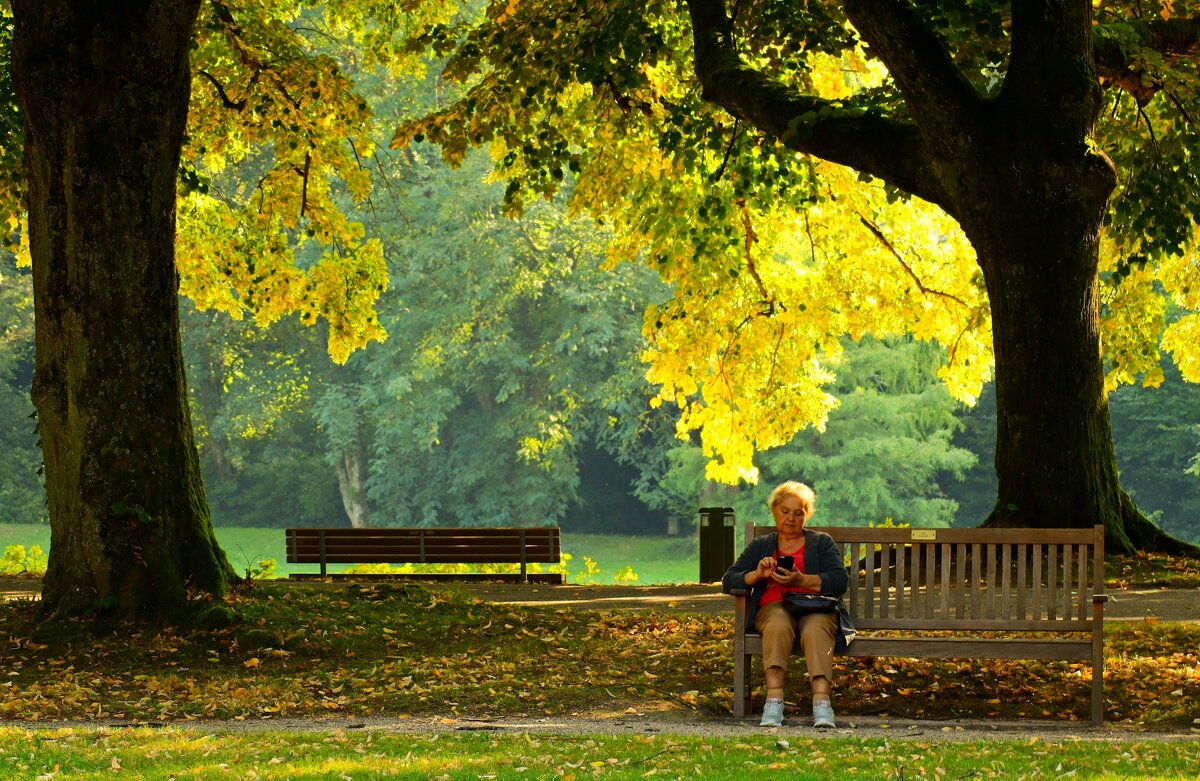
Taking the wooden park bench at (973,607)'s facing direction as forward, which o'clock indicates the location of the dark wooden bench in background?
The dark wooden bench in background is roughly at 5 o'clock from the wooden park bench.

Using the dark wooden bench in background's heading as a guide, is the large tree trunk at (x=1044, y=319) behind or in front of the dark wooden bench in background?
behind

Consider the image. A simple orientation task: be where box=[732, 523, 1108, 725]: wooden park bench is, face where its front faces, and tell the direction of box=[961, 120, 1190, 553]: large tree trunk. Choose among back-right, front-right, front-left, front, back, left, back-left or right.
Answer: back

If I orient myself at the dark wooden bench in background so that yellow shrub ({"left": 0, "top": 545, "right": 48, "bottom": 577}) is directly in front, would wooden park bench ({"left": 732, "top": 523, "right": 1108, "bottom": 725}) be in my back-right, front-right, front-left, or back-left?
back-left

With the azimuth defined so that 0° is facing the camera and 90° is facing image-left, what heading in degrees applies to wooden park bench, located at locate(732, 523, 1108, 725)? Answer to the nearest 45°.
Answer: approximately 0°

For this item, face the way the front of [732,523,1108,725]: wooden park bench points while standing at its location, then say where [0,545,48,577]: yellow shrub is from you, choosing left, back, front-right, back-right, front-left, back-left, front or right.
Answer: back-right
